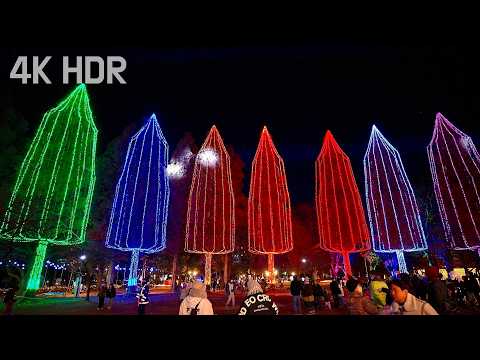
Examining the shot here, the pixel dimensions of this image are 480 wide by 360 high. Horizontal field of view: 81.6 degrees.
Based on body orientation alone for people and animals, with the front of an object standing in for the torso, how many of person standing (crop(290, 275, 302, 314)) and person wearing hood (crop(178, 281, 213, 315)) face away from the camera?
2

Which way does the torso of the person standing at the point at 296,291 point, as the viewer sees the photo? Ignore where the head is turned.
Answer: away from the camera

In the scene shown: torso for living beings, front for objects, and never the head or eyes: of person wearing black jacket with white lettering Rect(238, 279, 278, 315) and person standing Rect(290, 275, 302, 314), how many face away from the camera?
2

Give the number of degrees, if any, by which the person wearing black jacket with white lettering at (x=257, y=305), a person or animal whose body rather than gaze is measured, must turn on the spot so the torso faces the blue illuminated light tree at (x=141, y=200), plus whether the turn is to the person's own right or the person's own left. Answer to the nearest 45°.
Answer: approximately 45° to the person's own left

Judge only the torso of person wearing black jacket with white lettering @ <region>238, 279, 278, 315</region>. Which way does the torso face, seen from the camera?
away from the camera

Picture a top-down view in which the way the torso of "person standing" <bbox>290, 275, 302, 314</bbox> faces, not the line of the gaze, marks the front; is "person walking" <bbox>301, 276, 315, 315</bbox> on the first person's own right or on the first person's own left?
on the first person's own right

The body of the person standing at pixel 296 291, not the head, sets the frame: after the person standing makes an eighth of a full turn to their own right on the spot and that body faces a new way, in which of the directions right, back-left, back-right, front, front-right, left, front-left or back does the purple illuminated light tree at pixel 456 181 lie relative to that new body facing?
front

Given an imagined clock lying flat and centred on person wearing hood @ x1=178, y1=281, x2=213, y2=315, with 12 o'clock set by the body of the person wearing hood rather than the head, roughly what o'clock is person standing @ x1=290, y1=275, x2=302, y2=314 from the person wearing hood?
The person standing is roughly at 1 o'clock from the person wearing hood.

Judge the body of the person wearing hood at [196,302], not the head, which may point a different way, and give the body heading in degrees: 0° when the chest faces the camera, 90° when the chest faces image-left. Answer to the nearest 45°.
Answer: approximately 180°

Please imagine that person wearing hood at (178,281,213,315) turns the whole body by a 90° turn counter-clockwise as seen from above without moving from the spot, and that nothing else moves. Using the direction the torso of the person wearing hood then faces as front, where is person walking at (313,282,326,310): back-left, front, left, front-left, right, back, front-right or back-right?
back-right

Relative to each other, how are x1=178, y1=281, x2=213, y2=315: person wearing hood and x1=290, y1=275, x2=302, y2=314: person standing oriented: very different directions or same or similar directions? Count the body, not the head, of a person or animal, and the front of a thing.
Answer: same or similar directions

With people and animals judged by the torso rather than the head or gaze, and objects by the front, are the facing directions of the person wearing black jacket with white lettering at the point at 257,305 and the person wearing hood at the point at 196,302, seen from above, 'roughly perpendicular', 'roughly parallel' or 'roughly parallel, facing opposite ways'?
roughly parallel

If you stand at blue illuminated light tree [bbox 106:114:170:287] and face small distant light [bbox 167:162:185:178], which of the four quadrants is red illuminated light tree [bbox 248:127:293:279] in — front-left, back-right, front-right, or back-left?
front-right

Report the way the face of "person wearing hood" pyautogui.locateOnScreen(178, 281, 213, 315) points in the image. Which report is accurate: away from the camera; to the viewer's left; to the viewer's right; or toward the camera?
away from the camera

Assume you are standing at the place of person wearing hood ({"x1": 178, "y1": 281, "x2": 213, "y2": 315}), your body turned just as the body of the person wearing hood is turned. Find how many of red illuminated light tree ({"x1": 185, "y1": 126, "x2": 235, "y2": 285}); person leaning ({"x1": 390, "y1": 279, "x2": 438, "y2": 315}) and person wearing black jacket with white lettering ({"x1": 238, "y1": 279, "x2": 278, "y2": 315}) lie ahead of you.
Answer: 1

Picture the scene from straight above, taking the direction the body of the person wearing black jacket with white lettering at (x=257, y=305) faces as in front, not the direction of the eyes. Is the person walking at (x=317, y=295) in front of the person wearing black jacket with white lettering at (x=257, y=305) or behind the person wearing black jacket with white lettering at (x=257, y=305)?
in front

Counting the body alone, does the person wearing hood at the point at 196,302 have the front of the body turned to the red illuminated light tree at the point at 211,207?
yes
